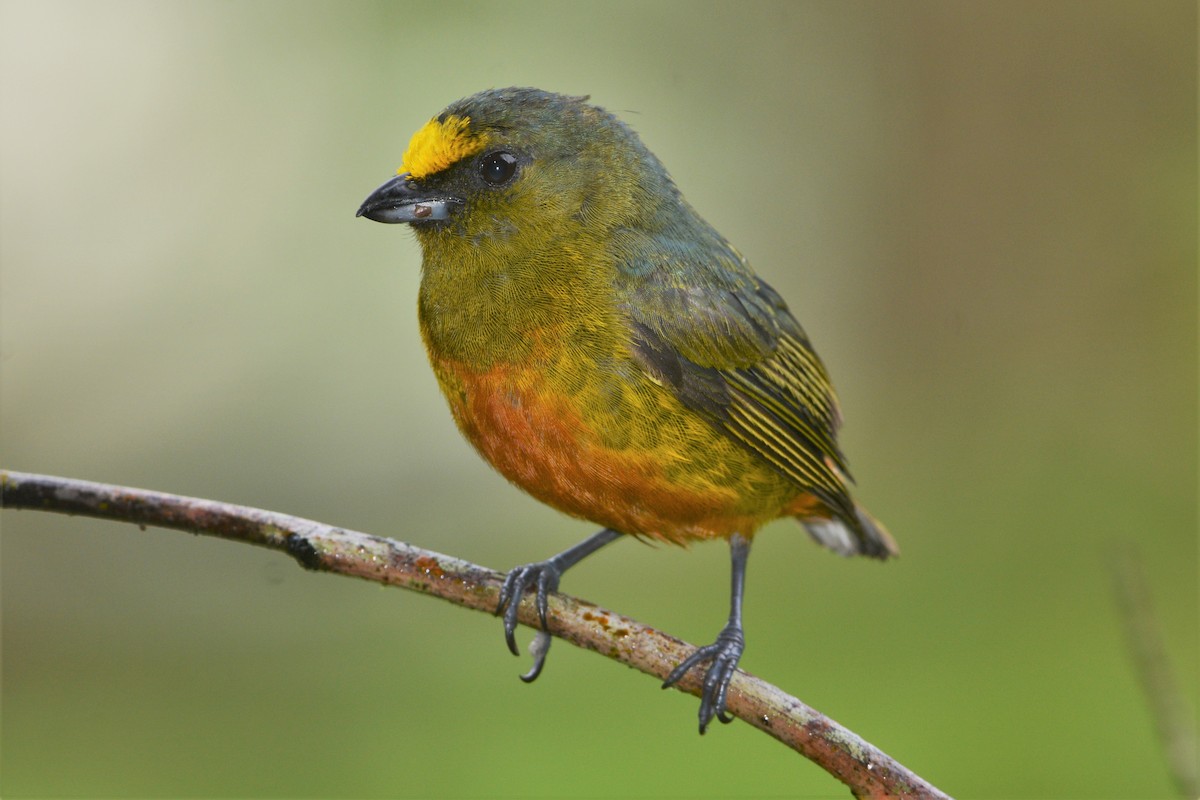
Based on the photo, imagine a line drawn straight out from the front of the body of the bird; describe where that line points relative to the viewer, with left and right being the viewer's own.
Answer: facing the viewer and to the left of the viewer
